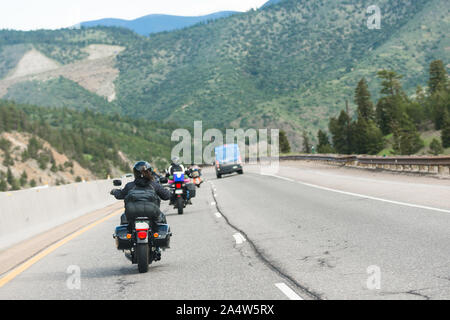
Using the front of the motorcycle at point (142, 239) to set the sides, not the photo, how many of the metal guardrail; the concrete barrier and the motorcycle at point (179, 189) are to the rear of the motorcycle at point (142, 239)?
0

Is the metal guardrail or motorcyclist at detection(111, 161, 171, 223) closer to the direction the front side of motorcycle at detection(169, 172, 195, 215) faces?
the metal guardrail

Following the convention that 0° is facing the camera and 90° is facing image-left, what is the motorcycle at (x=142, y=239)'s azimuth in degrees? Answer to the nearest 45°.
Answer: approximately 180°

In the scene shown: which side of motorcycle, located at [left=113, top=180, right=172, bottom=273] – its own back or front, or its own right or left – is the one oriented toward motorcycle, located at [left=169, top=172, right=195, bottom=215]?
front

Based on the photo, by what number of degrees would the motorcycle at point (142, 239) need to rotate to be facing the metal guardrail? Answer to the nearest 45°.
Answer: approximately 45° to its right

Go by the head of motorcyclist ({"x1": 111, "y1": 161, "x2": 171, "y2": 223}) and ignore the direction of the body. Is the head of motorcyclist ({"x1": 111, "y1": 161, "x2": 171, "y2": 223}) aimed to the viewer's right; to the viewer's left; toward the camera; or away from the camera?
away from the camera

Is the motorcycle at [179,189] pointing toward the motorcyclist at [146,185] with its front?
no

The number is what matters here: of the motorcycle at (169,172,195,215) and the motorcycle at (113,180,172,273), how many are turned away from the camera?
2

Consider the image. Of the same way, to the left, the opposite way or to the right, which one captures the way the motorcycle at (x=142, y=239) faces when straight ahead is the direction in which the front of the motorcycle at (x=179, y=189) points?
the same way

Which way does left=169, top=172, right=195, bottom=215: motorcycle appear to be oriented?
away from the camera

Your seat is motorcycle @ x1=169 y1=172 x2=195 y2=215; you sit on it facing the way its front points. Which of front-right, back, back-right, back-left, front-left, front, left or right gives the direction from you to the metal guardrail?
front-right

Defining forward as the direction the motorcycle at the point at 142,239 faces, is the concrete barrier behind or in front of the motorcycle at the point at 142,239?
in front

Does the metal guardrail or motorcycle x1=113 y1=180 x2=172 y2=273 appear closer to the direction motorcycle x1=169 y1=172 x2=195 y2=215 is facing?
the metal guardrail

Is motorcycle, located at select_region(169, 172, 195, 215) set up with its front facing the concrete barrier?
no

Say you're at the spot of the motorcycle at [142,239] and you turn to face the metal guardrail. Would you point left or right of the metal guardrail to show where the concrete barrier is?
left

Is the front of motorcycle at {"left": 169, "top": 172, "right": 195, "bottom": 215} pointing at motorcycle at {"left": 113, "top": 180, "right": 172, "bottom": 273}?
no
